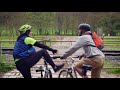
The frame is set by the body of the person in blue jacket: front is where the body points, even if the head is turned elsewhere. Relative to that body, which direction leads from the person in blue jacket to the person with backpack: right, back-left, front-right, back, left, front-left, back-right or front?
front

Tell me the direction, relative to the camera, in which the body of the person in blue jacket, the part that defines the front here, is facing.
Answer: to the viewer's right

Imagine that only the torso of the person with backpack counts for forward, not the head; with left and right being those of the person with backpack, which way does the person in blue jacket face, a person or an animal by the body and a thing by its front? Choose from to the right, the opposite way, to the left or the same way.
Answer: the opposite way

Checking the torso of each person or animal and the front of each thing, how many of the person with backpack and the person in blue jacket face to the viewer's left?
1

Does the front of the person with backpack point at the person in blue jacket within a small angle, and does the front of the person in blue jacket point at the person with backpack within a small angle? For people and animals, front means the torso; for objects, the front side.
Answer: yes

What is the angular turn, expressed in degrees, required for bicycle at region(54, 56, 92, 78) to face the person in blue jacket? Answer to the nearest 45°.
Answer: approximately 45° to its right

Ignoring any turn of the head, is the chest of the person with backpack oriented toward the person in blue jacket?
yes

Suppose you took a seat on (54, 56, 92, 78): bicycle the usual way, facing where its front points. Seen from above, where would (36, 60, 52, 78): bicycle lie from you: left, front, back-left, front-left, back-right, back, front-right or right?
front-right

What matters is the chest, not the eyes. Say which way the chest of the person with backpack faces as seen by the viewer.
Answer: to the viewer's left

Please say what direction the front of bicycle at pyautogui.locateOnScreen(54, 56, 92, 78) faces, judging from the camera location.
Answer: facing the viewer and to the left of the viewer

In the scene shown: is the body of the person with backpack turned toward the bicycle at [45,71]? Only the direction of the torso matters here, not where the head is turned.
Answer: yes

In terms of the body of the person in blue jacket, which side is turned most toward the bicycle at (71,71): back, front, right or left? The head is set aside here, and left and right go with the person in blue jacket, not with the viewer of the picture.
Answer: front
